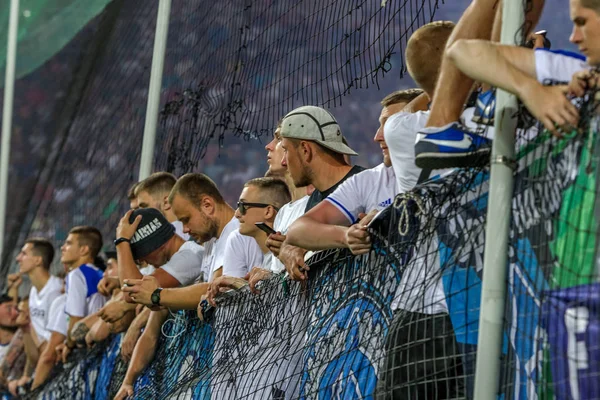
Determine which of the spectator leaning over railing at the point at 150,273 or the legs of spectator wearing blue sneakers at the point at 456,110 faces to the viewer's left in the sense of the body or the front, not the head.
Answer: the spectator leaning over railing at the point at 150,273

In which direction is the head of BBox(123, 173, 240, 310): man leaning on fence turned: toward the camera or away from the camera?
toward the camera

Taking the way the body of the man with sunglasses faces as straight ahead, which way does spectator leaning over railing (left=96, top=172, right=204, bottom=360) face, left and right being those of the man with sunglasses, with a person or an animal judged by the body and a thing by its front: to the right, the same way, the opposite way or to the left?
the same way

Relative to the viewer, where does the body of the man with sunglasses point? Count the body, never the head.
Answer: to the viewer's left

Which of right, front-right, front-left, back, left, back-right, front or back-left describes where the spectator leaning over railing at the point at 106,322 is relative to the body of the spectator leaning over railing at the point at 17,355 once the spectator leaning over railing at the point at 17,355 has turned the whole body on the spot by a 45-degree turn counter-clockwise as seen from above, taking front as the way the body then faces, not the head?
front-left

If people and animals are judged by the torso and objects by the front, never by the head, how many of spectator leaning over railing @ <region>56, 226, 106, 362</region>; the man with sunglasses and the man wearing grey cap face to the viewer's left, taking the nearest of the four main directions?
3

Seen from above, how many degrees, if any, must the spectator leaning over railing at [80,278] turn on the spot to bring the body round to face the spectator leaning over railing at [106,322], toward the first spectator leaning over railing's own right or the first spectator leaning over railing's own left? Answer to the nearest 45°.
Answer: approximately 90° to the first spectator leaning over railing's own left

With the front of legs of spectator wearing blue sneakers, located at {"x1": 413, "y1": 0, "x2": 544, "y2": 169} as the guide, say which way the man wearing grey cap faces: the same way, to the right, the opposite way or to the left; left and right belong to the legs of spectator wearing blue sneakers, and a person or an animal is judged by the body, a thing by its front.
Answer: the opposite way

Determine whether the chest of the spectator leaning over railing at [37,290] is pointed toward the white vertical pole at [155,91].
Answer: no

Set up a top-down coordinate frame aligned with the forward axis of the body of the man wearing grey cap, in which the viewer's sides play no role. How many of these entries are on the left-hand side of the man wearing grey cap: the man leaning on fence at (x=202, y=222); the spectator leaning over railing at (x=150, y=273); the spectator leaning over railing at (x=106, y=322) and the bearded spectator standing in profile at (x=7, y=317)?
0
